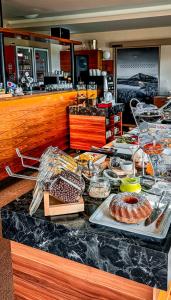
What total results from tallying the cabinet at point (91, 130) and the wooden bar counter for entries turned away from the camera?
0

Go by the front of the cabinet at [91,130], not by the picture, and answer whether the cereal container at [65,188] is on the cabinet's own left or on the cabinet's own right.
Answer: on the cabinet's own right

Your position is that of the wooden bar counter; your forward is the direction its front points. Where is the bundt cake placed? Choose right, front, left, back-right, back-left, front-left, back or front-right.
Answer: front-right

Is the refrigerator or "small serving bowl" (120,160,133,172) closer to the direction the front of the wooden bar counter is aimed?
the small serving bowl

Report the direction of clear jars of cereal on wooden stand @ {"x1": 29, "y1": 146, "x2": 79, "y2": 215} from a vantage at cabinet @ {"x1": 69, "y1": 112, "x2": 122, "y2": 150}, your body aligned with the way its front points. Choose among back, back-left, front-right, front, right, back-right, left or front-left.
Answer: right

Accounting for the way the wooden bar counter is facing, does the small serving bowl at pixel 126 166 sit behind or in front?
in front

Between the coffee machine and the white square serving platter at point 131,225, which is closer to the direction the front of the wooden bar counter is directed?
the white square serving platter
